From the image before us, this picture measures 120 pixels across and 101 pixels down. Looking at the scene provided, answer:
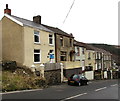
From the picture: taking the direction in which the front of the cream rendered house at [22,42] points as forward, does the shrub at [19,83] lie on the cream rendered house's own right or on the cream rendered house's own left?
on the cream rendered house's own right

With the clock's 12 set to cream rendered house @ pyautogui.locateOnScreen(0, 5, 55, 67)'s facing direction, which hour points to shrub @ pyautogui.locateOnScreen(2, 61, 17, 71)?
The shrub is roughly at 2 o'clock from the cream rendered house.

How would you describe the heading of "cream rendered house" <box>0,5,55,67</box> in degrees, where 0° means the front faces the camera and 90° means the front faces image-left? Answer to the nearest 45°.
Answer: approximately 315°
